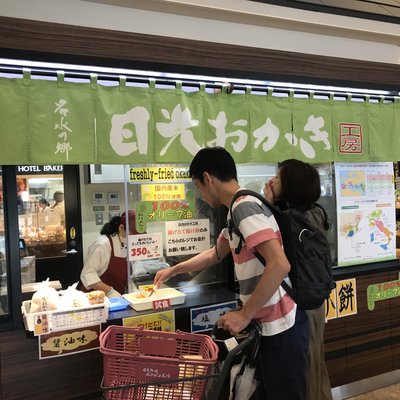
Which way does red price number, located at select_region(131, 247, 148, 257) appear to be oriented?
toward the camera

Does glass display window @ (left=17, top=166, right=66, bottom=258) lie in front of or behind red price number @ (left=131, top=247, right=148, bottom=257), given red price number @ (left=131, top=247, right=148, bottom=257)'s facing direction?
behind

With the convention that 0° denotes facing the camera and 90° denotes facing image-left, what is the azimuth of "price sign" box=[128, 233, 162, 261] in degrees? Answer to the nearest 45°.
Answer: approximately 0°

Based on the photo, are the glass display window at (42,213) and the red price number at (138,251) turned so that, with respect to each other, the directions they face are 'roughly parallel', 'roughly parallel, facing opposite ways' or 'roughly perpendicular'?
roughly parallel

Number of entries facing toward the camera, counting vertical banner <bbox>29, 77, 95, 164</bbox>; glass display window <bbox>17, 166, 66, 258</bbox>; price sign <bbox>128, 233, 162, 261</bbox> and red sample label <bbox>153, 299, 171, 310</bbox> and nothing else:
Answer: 4

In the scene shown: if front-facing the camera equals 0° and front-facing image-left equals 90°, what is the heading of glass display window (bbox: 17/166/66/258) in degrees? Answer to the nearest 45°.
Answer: approximately 0°

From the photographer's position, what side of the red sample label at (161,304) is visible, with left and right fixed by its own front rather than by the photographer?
front

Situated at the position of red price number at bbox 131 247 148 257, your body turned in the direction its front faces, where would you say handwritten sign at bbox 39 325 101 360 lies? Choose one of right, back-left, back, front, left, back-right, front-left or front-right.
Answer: front-right

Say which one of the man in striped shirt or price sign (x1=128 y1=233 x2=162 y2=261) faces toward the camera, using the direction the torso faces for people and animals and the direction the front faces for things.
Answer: the price sign

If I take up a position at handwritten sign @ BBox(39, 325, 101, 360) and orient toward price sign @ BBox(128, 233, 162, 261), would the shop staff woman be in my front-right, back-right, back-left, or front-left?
front-left

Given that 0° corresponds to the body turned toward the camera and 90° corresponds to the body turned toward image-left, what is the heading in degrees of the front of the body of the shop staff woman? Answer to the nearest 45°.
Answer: approximately 315°

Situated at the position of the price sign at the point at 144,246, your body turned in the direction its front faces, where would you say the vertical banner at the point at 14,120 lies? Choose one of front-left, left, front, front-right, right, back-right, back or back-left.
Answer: front-right

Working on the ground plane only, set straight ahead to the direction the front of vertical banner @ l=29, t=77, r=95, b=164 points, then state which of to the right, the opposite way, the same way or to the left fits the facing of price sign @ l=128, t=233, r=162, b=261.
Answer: the same way

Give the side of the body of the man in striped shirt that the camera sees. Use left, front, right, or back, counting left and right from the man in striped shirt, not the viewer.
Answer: left

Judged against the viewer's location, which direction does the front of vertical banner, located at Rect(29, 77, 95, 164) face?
facing the viewer

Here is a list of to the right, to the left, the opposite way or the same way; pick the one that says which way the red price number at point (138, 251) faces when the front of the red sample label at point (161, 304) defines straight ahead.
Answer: the same way
